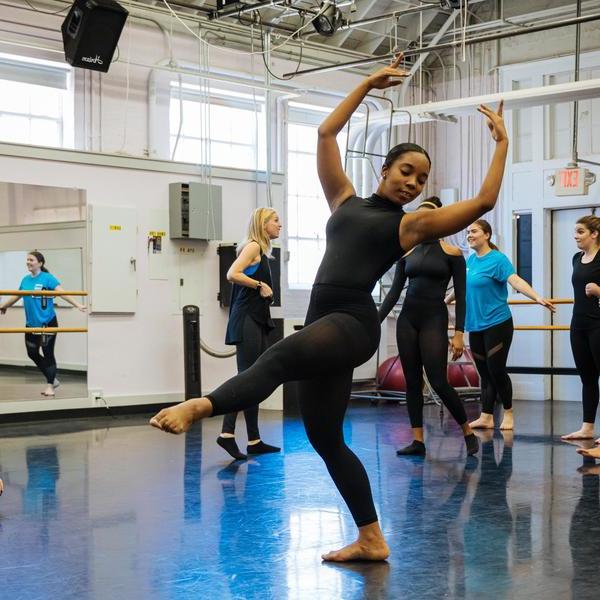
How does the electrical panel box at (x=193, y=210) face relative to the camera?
toward the camera

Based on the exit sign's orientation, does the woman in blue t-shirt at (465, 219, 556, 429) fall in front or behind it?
in front

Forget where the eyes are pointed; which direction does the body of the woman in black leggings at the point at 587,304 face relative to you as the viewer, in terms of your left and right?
facing the viewer and to the left of the viewer

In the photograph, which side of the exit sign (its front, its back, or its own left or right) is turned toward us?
front

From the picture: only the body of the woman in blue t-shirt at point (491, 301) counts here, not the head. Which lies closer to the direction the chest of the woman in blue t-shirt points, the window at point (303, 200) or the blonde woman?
the blonde woman

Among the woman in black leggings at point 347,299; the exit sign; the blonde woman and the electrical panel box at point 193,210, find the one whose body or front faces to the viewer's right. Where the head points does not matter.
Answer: the blonde woman

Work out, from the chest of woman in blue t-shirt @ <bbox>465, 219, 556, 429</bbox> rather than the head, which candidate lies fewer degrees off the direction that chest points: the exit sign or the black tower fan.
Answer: the black tower fan

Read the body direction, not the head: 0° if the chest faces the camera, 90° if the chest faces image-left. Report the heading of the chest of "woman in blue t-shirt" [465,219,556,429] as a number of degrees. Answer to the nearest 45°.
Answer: approximately 45°

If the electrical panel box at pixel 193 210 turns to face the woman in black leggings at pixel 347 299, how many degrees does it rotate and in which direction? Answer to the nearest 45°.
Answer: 0° — it already faces them

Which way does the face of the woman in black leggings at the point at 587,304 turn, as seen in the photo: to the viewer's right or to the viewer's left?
to the viewer's left

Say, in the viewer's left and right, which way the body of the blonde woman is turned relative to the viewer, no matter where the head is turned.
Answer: facing to the right of the viewer

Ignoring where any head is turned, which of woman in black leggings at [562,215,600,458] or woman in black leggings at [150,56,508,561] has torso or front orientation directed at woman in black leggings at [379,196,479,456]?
woman in black leggings at [562,215,600,458]

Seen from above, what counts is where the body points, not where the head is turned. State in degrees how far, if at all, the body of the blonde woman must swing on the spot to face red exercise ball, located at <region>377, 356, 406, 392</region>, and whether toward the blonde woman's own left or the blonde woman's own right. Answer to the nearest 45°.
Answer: approximately 90° to the blonde woman's own left

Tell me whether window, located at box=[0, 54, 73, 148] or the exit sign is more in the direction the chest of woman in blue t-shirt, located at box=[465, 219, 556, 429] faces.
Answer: the window

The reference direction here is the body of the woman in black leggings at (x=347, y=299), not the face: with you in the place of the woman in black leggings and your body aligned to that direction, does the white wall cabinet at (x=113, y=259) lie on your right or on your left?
on your right

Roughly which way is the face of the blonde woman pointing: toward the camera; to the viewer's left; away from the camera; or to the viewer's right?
to the viewer's right
